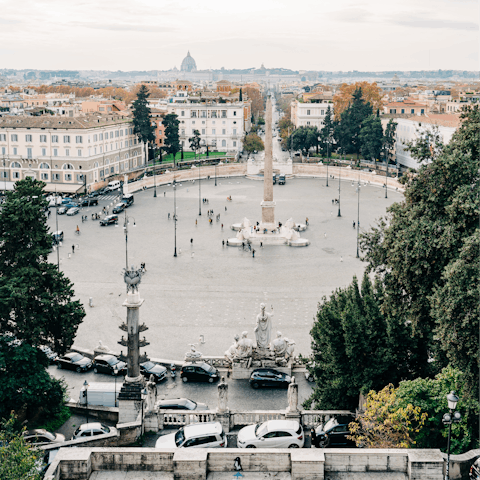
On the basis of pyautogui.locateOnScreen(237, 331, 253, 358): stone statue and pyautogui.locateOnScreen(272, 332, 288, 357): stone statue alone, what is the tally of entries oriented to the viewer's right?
0

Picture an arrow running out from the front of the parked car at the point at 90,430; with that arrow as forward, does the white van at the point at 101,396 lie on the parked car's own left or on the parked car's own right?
on the parked car's own left

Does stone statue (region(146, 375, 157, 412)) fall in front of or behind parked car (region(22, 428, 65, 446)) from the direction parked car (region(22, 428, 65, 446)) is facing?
in front

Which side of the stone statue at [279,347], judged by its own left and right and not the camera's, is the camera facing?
back

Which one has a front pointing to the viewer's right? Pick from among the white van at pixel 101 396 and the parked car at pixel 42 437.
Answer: the parked car

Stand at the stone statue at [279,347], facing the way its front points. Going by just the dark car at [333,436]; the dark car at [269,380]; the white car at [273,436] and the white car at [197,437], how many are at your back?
4

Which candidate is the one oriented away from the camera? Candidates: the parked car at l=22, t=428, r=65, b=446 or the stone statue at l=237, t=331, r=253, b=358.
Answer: the stone statue

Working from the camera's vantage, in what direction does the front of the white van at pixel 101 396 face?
facing to the left of the viewer

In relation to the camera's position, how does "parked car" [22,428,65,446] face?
facing to the right of the viewer

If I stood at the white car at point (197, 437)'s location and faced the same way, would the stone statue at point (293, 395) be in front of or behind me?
behind

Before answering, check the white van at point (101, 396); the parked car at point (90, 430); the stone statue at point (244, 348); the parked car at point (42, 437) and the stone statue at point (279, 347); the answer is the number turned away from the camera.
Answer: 2

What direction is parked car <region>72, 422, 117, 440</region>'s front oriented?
to the viewer's right

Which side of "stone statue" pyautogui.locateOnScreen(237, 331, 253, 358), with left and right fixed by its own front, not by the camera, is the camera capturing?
back
